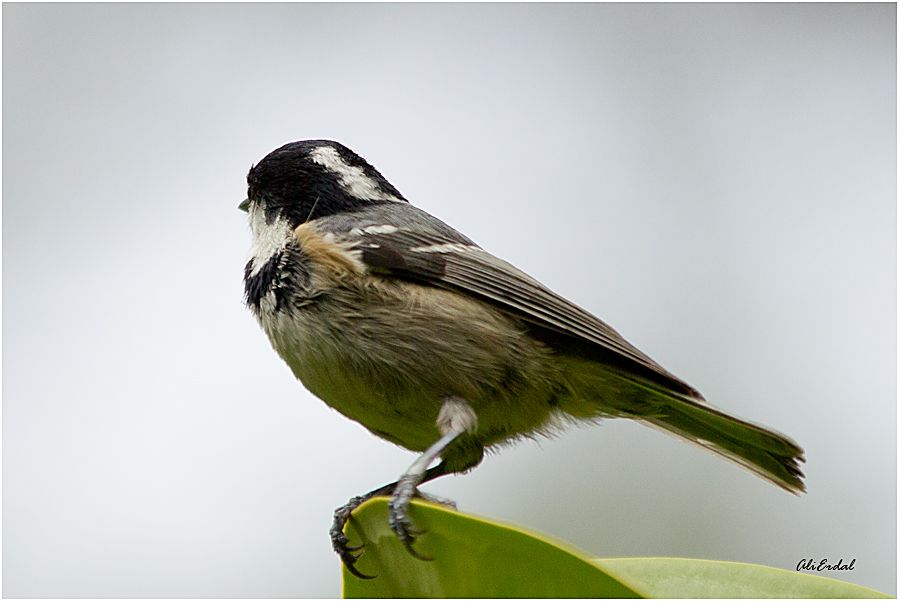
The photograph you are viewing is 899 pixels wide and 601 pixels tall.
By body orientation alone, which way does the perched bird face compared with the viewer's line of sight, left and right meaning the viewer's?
facing to the left of the viewer
